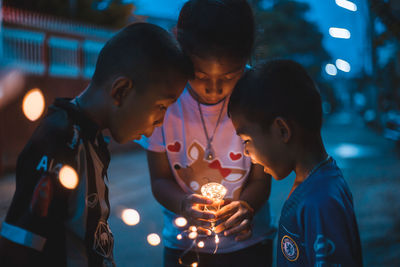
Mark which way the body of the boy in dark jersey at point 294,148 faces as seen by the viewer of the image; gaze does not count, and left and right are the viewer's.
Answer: facing to the left of the viewer

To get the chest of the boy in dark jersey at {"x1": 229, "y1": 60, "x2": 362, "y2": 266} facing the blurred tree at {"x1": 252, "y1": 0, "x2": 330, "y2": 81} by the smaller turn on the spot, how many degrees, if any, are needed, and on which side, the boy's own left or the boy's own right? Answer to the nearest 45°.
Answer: approximately 90° to the boy's own right

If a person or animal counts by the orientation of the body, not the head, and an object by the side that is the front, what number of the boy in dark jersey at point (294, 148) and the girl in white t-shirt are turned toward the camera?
1

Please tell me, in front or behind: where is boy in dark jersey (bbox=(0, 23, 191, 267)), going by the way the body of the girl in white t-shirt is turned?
in front

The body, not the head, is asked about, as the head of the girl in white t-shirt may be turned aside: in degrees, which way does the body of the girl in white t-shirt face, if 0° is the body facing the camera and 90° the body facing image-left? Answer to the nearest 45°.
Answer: approximately 0°

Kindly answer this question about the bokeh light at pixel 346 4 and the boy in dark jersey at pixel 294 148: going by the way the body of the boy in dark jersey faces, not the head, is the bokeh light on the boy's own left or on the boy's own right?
on the boy's own right

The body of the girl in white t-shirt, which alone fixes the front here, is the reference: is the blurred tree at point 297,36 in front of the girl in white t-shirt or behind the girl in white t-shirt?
behind

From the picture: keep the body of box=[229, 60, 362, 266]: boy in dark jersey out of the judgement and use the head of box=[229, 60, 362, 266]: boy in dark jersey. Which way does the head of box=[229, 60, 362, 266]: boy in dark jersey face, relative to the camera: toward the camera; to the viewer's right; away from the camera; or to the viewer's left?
to the viewer's left

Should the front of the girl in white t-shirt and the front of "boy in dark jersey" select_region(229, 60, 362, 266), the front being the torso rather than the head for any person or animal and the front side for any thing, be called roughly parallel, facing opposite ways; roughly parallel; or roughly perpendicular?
roughly perpendicular
